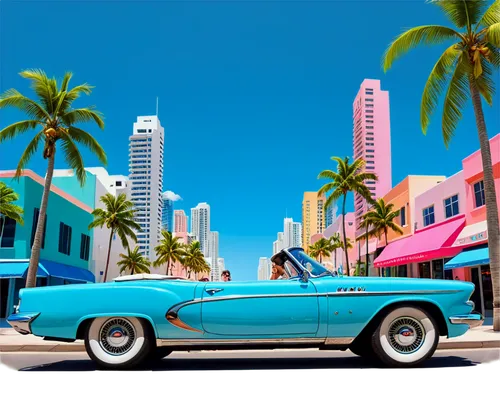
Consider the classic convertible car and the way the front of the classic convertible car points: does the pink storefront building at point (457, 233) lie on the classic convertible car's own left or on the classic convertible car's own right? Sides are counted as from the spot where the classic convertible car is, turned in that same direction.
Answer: on the classic convertible car's own left

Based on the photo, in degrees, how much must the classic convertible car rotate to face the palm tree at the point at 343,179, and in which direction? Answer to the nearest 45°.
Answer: approximately 90° to its left

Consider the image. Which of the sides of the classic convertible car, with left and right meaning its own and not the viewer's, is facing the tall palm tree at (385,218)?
left

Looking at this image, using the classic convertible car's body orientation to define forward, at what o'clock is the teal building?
The teal building is roughly at 8 o'clock from the classic convertible car.

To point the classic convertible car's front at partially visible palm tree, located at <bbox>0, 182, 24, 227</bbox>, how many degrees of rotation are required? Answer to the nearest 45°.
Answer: approximately 135° to its left

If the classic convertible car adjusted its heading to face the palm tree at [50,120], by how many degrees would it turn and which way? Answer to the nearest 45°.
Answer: approximately 135° to its left

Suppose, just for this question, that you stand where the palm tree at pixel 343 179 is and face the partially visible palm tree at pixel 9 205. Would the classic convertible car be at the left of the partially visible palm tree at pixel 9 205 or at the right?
left

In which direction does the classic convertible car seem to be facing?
to the viewer's right
